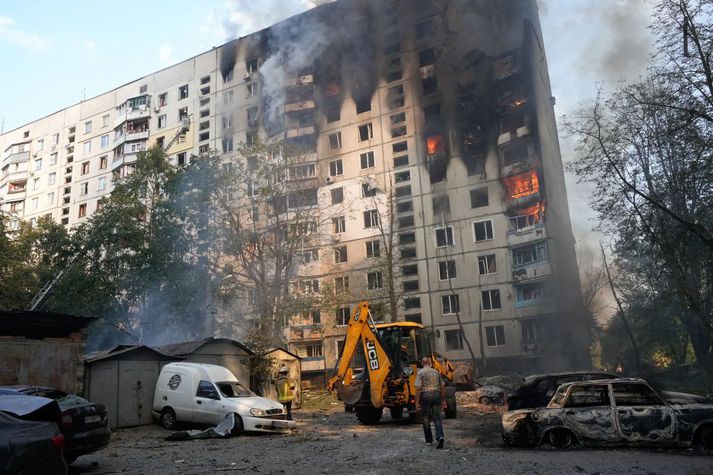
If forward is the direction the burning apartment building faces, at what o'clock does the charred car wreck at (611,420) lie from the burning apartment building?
The charred car wreck is roughly at 11 o'clock from the burning apartment building.

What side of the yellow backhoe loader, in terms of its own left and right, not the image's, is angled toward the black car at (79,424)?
back

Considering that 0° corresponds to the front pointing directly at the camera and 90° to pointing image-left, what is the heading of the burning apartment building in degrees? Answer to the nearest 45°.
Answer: approximately 45°

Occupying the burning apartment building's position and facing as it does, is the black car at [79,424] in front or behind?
in front

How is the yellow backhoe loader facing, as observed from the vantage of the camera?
facing away from the viewer and to the right of the viewer

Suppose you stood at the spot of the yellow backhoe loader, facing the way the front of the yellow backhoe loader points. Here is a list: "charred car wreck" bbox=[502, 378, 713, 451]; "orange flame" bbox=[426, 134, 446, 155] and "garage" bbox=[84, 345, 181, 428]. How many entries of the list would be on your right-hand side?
1
